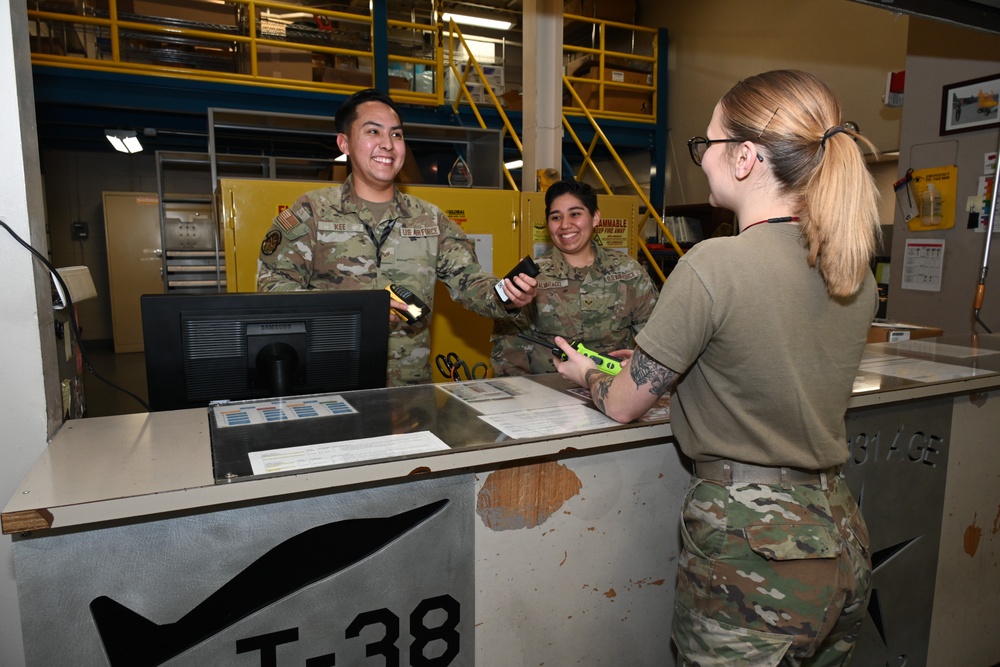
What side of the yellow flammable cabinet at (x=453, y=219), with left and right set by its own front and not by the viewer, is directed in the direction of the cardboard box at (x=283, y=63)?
back

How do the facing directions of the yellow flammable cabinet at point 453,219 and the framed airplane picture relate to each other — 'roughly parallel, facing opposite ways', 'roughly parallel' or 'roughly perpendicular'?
roughly perpendicular

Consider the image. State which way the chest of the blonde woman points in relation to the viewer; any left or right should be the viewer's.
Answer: facing away from the viewer and to the left of the viewer

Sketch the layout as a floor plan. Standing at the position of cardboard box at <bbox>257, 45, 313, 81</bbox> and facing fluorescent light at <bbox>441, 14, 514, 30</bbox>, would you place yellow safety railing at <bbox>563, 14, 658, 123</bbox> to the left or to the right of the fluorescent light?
right

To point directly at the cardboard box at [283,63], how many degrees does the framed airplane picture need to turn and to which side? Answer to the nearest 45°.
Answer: approximately 45° to its right

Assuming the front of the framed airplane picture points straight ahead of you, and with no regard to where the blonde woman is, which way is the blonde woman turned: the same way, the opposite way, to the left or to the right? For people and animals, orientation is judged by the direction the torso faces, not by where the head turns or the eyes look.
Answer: to the right

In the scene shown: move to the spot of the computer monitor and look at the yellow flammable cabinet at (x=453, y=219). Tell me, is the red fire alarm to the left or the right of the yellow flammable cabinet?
right

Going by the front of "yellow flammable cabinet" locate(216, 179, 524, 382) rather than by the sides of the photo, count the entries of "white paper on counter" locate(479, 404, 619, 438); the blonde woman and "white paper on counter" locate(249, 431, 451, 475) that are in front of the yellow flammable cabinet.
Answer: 3

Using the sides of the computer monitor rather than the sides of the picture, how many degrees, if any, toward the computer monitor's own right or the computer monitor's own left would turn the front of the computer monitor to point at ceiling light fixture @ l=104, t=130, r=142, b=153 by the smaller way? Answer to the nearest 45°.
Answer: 0° — it already faces it

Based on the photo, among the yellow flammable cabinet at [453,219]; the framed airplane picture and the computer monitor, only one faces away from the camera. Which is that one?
the computer monitor

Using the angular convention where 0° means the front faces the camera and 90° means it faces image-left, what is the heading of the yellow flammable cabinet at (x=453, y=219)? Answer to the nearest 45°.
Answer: approximately 0°

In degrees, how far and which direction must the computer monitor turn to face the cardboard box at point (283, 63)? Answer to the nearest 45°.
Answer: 0° — it already faces it

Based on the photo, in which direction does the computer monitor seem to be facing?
away from the camera
